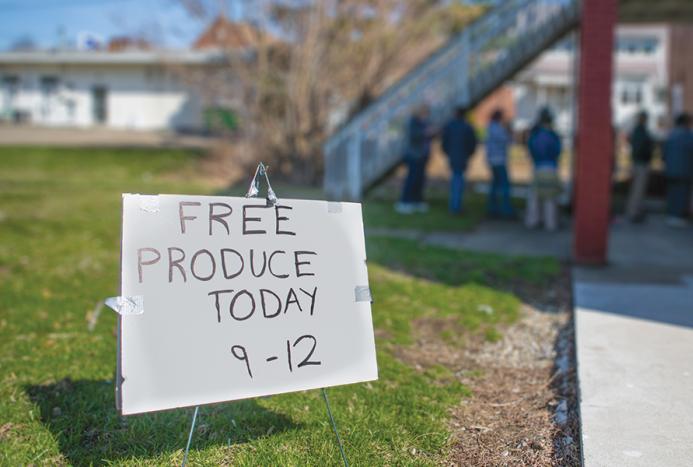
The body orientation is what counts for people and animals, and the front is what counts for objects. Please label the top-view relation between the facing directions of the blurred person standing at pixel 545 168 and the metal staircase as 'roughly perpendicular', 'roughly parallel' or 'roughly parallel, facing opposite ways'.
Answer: roughly perpendicular

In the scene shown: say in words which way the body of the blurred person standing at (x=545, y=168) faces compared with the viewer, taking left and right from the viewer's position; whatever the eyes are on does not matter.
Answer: facing away from the viewer

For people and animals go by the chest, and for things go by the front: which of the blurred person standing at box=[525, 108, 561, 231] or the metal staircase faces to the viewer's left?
the metal staircase

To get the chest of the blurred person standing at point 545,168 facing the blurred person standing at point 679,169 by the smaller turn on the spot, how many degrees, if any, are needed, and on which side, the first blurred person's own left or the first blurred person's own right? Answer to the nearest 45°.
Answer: approximately 45° to the first blurred person's own right

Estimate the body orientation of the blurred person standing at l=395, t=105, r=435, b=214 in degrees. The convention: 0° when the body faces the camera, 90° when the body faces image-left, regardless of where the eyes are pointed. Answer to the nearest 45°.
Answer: approximately 270°

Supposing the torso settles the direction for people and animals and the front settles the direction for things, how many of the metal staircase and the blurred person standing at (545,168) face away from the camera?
1

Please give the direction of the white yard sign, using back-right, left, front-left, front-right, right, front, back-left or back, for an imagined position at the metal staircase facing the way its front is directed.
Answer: left

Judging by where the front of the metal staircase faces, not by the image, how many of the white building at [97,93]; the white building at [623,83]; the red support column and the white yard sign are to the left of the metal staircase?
2

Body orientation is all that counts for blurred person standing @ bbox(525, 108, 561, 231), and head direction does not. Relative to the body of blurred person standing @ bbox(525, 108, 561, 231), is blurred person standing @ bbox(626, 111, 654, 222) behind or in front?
in front

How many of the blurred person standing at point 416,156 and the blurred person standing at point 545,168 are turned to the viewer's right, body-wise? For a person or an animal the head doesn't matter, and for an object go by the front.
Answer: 1

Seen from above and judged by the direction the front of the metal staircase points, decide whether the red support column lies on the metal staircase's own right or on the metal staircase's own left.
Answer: on the metal staircase's own left

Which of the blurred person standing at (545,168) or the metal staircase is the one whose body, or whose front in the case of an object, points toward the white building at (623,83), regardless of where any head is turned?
the blurred person standing

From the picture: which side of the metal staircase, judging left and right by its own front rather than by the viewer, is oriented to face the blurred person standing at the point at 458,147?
left

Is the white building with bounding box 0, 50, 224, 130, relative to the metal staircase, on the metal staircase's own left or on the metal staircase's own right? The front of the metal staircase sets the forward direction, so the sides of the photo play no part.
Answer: on the metal staircase's own right

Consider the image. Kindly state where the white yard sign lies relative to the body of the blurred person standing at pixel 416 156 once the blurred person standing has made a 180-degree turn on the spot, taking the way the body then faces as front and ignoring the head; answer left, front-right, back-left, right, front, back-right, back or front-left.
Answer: left

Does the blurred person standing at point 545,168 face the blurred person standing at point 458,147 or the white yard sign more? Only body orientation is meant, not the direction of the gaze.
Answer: the blurred person standing

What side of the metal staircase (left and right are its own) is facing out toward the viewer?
left
